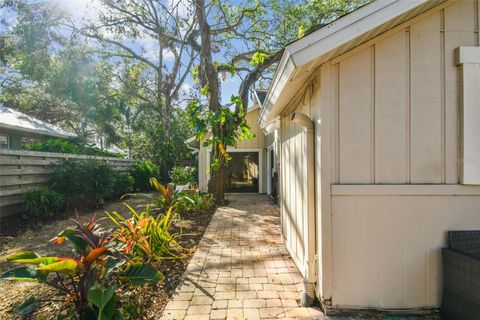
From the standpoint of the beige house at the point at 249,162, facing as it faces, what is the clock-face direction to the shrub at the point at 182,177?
The shrub is roughly at 3 o'clock from the beige house.

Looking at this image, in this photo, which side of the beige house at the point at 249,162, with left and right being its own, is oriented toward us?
front

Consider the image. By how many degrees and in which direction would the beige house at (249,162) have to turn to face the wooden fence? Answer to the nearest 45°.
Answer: approximately 45° to its right

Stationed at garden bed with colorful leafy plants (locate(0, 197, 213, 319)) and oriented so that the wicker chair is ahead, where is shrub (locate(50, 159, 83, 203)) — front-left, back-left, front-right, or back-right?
back-left

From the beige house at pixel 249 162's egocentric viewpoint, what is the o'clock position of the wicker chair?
The wicker chair is roughly at 12 o'clock from the beige house.

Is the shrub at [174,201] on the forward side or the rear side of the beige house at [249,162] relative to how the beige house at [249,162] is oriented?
on the forward side

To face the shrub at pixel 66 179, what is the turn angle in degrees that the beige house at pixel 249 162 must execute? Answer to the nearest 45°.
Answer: approximately 45° to its right

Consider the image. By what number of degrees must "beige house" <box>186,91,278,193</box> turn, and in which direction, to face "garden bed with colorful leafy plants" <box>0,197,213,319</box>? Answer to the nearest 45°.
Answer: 0° — it already faces it
